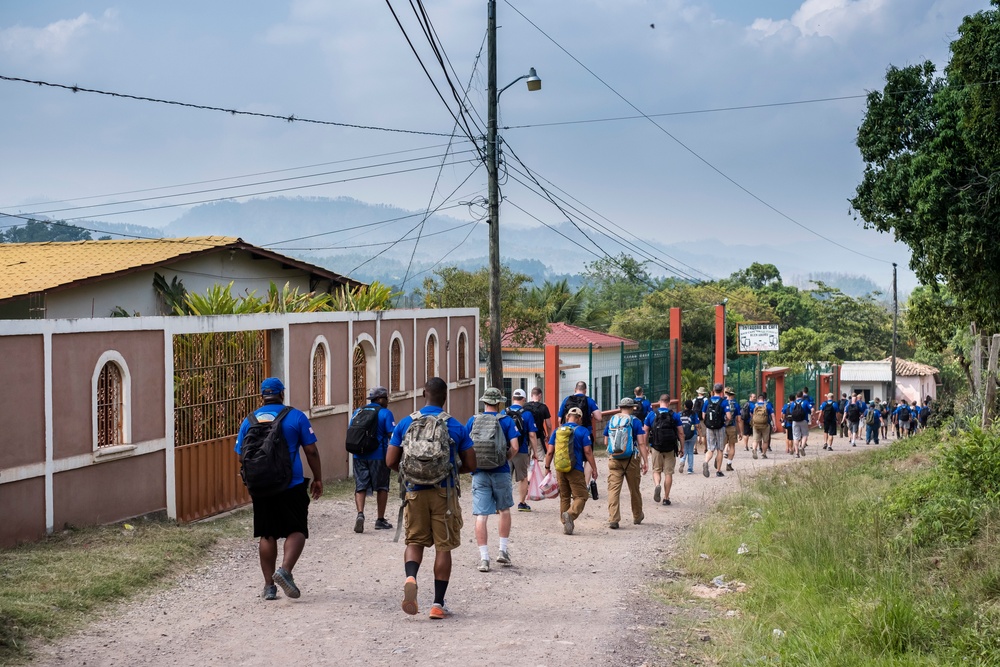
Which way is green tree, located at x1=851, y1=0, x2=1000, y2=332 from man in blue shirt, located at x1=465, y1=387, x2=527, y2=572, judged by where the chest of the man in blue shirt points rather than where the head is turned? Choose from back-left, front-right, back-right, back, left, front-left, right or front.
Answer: front-right

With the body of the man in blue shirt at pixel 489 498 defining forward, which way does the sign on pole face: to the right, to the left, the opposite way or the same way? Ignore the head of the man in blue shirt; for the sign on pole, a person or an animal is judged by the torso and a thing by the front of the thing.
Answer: the opposite way

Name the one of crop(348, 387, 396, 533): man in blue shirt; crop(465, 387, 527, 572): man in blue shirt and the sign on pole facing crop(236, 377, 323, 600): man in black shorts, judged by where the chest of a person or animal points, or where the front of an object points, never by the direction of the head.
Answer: the sign on pole

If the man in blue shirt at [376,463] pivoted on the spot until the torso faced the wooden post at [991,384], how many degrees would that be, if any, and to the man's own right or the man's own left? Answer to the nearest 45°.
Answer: approximately 45° to the man's own right

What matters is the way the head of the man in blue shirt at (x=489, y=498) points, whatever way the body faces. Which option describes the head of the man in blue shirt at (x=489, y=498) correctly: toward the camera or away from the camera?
away from the camera

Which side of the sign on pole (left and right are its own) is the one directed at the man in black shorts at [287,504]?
front

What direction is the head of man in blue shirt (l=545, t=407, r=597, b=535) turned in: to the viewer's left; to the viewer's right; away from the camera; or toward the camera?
away from the camera

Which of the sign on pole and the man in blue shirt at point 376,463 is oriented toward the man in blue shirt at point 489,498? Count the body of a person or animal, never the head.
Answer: the sign on pole

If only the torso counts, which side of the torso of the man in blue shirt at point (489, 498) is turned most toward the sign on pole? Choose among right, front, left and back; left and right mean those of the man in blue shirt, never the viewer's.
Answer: front

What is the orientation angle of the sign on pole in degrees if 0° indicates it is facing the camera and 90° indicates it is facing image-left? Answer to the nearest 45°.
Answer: approximately 0°

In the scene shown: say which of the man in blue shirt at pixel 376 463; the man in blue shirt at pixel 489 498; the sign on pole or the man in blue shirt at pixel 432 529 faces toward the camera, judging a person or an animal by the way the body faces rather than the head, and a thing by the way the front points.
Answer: the sign on pole

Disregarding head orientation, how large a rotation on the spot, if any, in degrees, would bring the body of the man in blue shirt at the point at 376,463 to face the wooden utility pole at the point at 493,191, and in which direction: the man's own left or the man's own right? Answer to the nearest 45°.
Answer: approximately 45° to the man's own left

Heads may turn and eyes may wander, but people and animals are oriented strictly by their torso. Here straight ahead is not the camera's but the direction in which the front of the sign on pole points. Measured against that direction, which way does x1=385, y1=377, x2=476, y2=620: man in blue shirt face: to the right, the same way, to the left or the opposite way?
the opposite way

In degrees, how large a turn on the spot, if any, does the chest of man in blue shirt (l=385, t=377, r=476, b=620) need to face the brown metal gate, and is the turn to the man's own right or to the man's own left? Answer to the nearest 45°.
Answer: approximately 45° to the man's own left

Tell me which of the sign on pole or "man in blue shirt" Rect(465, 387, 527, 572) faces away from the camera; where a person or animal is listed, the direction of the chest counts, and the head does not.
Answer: the man in blue shirt

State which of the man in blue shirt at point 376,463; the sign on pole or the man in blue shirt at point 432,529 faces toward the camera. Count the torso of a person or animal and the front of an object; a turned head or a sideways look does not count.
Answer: the sign on pole

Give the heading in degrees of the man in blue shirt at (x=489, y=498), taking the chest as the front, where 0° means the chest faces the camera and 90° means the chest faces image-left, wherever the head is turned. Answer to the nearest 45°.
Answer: approximately 180°

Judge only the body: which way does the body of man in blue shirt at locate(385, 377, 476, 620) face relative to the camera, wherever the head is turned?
away from the camera

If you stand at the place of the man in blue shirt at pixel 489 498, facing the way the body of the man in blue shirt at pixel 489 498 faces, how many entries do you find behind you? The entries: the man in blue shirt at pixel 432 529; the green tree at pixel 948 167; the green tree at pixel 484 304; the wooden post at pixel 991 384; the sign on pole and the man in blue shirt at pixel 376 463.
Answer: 1

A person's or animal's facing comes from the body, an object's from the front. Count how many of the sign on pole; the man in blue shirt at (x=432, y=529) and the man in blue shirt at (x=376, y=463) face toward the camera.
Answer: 1
